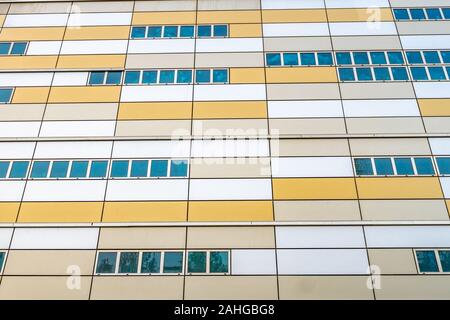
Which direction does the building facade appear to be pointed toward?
toward the camera
